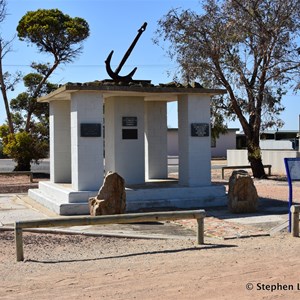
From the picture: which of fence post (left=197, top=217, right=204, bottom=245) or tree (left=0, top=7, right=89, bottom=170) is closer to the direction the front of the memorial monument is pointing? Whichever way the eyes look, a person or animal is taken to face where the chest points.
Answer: the fence post

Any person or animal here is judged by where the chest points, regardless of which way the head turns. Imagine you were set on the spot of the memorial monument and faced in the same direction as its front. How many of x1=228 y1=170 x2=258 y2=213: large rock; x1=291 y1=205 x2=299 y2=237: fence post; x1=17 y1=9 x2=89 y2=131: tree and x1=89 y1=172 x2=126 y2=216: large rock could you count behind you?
1

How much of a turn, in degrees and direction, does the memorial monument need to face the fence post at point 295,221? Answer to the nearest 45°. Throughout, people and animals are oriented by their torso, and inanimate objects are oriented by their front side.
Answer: approximately 45° to its left

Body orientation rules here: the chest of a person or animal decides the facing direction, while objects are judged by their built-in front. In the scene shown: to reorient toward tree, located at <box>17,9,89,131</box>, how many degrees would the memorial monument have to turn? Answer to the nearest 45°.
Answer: approximately 180°

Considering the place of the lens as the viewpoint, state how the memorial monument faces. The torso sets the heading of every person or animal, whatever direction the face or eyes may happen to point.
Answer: facing the viewer

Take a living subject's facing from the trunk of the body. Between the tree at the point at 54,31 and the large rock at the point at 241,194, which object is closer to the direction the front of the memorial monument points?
the large rock

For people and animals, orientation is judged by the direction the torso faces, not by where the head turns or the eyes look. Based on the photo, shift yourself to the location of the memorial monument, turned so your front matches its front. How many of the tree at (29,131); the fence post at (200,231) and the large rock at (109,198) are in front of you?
2

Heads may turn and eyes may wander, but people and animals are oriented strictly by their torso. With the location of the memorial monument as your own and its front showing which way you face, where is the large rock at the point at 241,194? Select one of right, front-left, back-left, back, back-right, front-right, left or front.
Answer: front-left

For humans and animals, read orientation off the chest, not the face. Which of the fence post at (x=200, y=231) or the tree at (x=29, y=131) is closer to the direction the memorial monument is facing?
the fence post

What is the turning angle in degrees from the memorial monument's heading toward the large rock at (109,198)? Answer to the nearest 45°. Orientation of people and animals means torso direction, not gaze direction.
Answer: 0° — it already faces it

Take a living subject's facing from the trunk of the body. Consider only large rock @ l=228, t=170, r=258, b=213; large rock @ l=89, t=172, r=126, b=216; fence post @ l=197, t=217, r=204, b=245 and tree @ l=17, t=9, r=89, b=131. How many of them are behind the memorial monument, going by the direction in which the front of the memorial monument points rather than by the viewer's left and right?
1
